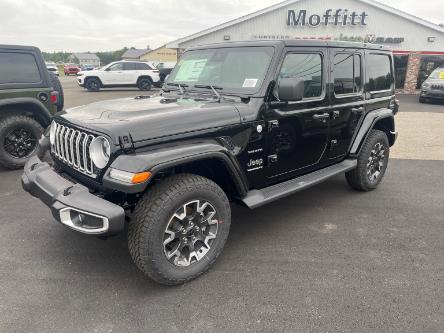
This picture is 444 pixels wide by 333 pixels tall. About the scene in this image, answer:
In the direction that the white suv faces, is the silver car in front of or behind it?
behind

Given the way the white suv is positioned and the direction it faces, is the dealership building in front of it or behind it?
behind

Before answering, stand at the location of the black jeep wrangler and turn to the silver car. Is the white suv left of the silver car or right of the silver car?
left

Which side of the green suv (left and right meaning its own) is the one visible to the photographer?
left

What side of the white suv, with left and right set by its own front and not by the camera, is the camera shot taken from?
left

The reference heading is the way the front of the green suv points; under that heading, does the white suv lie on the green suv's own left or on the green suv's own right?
on the green suv's own right

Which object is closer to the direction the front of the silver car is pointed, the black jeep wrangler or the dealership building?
the black jeep wrangler

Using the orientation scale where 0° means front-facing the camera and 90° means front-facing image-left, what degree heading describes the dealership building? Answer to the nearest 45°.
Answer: approximately 0°

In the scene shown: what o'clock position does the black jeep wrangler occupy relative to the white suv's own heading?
The black jeep wrangler is roughly at 9 o'clock from the white suv.

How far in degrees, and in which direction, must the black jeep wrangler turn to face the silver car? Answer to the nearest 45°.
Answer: approximately 180°
